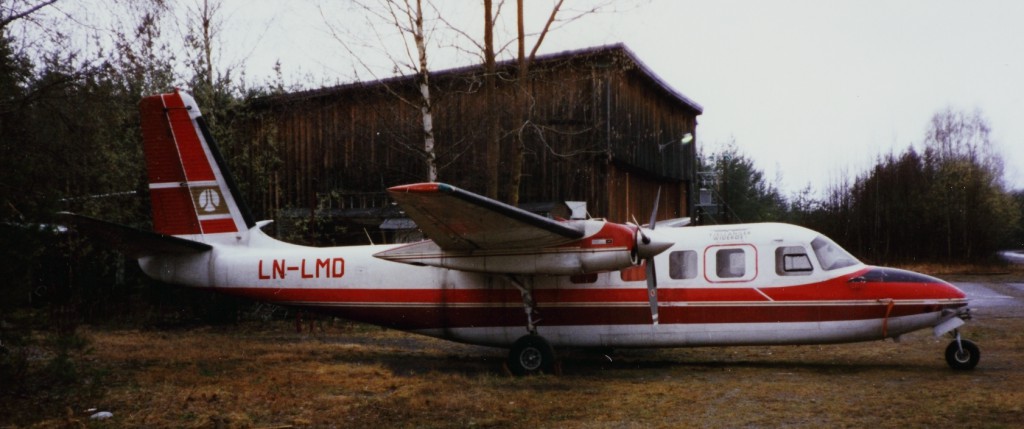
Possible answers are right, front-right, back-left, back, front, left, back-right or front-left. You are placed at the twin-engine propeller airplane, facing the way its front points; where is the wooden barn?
left

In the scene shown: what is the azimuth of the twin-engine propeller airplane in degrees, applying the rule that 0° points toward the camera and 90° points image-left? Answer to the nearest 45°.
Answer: approximately 270°
